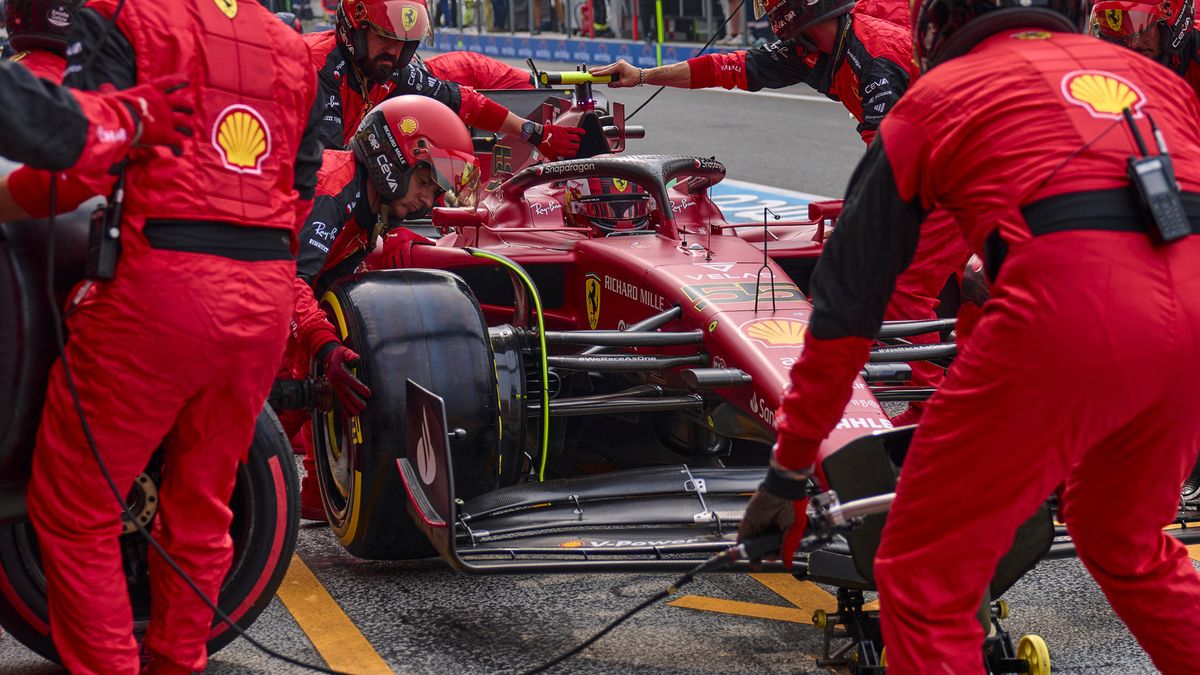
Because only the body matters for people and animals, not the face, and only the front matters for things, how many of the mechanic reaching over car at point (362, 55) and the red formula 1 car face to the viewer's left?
0

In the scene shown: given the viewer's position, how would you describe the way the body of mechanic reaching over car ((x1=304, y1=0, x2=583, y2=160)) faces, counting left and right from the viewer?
facing the viewer and to the right of the viewer

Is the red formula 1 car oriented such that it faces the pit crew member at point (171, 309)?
no

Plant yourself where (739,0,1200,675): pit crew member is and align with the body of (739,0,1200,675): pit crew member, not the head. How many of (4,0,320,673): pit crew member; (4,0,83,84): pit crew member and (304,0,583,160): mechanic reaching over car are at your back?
0

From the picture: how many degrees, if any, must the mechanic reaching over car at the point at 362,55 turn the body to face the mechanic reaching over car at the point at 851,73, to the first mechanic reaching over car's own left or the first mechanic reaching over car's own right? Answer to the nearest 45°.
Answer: approximately 45° to the first mechanic reaching over car's own left

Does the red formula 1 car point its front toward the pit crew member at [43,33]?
no

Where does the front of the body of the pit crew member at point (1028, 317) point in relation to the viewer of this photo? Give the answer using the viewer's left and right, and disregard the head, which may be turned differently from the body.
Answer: facing away from the viewer and to the left of the viewer

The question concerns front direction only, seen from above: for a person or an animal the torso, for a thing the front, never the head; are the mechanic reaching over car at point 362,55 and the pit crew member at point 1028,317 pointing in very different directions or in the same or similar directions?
very different directions

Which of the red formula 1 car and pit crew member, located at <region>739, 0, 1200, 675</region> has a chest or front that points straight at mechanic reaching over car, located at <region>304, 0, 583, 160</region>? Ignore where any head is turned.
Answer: the pit crew member

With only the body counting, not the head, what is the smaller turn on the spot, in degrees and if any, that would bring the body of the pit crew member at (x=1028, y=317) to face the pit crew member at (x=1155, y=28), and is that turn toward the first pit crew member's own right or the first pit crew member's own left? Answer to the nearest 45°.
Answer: approximately 45° to the first pit crew member's own right

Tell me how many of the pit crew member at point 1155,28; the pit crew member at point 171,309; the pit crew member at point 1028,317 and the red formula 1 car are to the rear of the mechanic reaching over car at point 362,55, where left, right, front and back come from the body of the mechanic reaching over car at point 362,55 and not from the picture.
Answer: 0

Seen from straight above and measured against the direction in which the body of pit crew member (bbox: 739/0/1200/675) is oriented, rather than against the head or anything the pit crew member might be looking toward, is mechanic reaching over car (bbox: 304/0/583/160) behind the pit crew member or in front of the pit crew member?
in front
